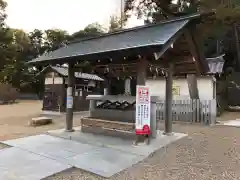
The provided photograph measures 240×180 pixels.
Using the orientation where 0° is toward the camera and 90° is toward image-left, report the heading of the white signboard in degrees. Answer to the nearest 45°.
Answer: approximately 0°

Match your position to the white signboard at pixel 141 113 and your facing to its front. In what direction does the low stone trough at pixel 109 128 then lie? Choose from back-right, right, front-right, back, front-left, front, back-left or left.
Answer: back-right

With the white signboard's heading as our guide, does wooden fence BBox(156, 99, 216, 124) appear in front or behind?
behind
